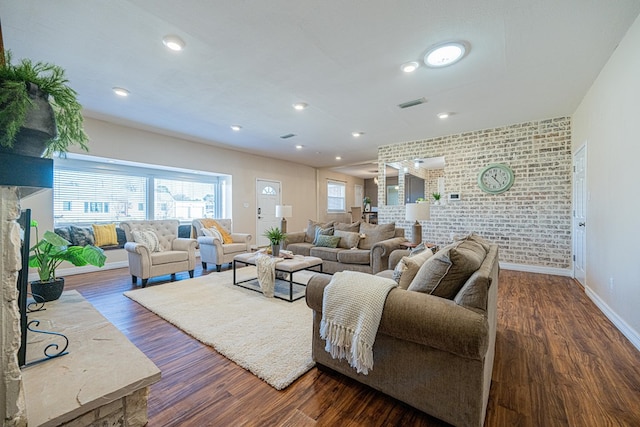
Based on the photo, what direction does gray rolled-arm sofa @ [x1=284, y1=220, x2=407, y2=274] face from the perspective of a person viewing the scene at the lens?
facing the viewer and to the left of the viewer

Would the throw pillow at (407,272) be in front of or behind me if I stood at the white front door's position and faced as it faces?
in front

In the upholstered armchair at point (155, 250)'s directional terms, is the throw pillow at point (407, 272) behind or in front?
in front

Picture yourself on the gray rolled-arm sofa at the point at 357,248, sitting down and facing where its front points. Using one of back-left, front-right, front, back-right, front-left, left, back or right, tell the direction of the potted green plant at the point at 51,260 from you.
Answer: front

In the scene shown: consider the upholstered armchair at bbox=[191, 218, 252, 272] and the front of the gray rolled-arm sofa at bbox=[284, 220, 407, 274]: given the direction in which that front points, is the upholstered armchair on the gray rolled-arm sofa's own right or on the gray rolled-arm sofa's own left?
on the gray rolled-arm sofa's own right

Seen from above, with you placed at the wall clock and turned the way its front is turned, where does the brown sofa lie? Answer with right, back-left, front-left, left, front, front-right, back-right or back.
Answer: front

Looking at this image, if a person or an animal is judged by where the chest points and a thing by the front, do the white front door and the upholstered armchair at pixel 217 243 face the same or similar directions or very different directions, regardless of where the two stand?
same or similar directions

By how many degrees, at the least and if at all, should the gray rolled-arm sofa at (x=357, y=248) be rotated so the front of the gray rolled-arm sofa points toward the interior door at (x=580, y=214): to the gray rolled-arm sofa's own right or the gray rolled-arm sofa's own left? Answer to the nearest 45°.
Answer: approximately 135° to the gray rolled-arm sofa's own left

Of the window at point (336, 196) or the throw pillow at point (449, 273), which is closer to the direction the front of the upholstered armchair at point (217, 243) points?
the throw pillow

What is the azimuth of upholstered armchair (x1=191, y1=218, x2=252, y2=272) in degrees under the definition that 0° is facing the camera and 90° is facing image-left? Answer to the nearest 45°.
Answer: approximately 315°

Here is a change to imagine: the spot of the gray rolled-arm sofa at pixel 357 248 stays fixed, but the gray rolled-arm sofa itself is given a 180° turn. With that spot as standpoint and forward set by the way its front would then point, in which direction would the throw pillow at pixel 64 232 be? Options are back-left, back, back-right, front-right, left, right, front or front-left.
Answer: back-left

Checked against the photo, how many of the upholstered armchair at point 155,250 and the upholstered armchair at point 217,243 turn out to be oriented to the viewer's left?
0

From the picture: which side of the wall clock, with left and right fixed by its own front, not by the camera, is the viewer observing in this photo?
front

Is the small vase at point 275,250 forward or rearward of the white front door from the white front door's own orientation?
forward

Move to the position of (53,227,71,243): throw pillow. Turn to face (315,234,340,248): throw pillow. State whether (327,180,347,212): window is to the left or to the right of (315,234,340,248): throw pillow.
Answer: left

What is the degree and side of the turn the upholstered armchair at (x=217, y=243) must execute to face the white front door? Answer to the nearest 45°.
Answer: approximately 90° to its left
